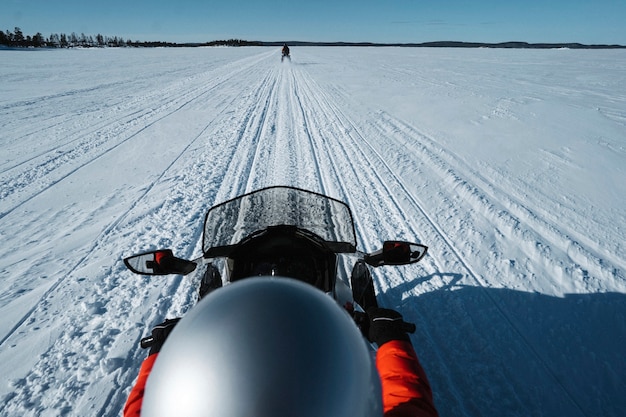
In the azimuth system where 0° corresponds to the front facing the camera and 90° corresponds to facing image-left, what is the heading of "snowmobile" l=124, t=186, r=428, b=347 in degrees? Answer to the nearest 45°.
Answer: approximately 180°
